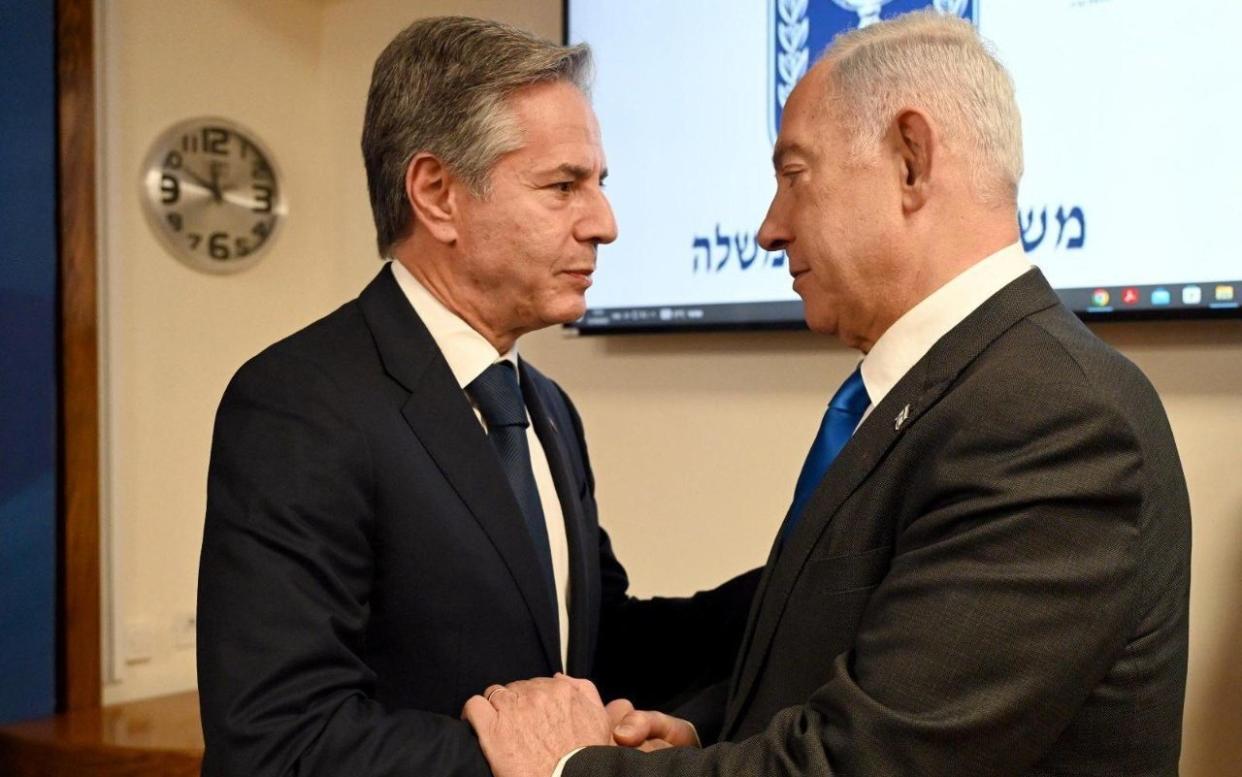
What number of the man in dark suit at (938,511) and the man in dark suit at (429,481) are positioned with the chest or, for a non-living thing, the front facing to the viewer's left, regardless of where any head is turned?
1

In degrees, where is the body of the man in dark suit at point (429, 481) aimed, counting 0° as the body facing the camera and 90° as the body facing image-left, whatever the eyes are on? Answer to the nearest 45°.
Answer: approximately 315°

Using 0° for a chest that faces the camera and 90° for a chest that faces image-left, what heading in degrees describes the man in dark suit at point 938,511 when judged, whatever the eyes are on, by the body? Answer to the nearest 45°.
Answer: approximately 90°

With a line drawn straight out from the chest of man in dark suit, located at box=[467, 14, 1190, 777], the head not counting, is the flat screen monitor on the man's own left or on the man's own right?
on the man's own right

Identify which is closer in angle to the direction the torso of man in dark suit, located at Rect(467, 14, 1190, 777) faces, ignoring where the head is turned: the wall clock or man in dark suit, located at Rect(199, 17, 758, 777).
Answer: the man in dark suit

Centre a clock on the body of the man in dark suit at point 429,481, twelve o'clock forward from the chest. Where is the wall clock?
The wall clock is roughly at 7 o'clock from the man in dark suit.

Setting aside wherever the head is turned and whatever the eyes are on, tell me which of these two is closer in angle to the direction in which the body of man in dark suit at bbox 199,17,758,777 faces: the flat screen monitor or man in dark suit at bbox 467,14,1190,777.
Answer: the man in dark suit

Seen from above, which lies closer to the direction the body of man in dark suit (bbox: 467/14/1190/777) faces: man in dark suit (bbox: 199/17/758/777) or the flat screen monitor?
the man in dark suit

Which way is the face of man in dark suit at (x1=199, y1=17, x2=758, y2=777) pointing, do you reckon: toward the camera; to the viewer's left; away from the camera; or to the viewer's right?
to the viewer's right

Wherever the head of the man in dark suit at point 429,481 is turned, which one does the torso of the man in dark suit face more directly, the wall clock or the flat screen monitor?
the flat screen monitor

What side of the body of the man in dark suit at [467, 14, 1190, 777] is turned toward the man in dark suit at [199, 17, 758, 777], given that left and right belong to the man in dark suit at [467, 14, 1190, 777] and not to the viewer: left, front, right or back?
front

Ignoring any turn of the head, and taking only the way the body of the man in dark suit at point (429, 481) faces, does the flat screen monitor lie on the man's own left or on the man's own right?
on the man's own left

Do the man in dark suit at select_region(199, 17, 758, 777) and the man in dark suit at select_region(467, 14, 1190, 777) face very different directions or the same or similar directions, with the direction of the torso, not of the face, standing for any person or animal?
very different directions
